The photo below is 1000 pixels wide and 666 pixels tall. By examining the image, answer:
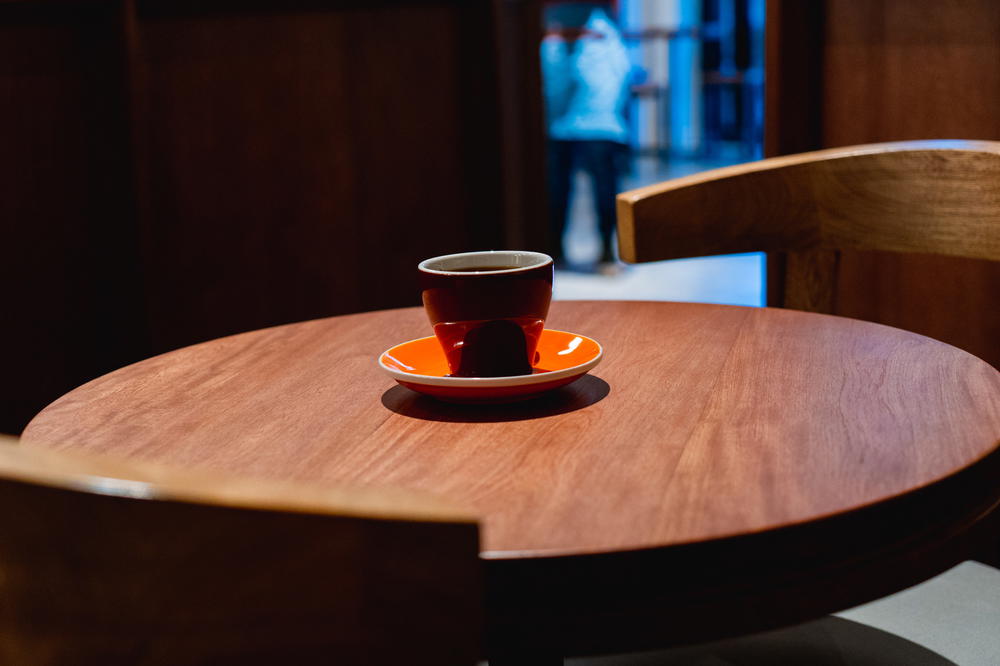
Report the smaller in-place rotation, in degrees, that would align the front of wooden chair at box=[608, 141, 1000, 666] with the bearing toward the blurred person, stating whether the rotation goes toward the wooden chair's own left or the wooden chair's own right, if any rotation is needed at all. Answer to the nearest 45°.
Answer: approximately 135° to the wooden chair's own right

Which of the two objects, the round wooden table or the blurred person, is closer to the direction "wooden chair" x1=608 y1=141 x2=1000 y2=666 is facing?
the round wooden table

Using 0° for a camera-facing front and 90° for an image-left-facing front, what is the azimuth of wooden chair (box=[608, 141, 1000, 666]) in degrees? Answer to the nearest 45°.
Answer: approximately 45°

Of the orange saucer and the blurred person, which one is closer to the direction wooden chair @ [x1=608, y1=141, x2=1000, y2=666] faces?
the orange saucer

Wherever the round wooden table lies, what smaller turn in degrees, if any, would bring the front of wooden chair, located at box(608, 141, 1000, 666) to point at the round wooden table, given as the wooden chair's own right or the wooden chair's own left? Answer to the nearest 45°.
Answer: approximately 45° to the wooden chair's own left

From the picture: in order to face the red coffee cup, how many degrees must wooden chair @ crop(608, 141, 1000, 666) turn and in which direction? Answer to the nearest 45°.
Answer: approximately 45° to its left

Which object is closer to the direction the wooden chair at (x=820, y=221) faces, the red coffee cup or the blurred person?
the red coffee cup
